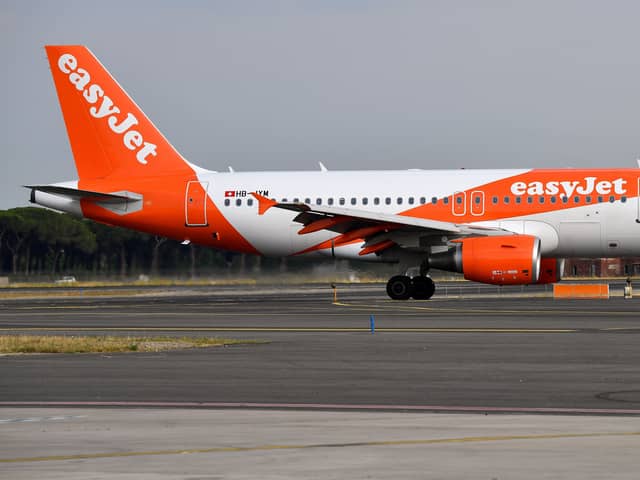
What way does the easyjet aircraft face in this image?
to the viewer's right
